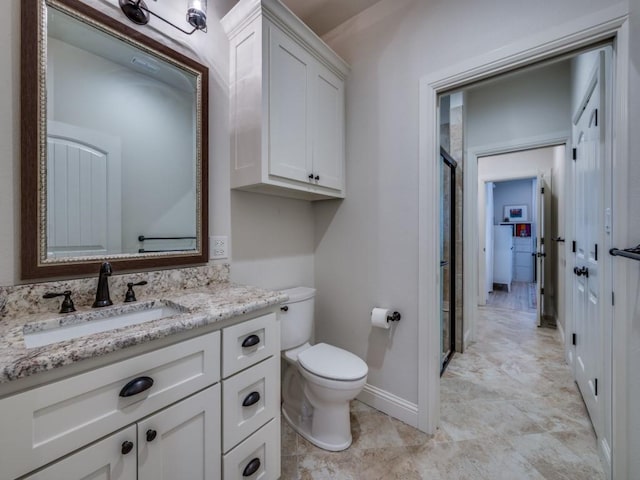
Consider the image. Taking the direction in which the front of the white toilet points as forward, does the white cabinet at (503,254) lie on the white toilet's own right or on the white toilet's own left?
on the white toilet's own left

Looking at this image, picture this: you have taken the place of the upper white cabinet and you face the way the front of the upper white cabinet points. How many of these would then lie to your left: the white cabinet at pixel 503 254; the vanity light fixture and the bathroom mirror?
1

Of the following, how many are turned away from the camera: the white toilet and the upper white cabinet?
0

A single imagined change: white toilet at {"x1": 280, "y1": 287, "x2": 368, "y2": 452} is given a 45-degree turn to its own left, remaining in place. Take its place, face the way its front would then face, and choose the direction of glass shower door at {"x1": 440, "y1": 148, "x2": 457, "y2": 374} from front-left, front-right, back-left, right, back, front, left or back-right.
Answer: front-left

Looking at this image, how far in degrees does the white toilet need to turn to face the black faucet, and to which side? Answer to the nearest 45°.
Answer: approximately 90° to its right

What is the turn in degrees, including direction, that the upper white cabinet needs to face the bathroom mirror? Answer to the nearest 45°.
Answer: approximately 135° to its right

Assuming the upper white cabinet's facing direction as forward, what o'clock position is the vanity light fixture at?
The vanity light fixture is roughly at 4 o'clock from the upper white cabinet.

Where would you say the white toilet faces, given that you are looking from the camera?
facing the viewer and to the right of the viewer

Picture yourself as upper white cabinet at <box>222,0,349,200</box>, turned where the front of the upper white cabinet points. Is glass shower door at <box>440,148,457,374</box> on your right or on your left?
on your left
